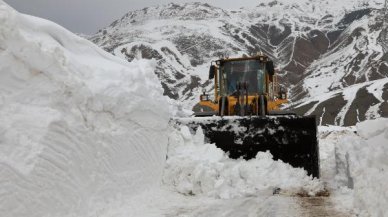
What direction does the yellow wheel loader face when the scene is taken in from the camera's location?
facing the viewer

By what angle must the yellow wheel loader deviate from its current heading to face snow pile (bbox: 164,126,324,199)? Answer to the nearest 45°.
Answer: approximately 45° to its right

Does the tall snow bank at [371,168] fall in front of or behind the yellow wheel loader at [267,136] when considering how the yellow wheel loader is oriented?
in front
